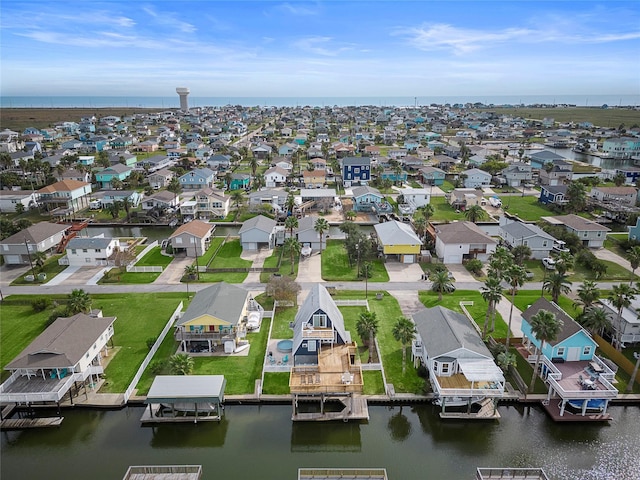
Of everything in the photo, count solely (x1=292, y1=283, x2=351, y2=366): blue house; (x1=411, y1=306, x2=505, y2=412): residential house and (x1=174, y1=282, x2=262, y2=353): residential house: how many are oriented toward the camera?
3

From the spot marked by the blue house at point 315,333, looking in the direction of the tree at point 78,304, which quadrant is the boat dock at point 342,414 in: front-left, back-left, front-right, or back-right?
back-left

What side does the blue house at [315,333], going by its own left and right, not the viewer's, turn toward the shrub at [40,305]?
right

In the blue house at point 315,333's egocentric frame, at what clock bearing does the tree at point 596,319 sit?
The tree is roughly at 9 o'clock from the blue house.

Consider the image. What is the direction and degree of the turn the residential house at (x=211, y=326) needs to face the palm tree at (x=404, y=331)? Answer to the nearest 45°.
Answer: approximately 45° to its left

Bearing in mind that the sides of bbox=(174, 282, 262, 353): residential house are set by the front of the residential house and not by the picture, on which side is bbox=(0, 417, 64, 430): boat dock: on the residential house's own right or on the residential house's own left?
on the residential house's own right

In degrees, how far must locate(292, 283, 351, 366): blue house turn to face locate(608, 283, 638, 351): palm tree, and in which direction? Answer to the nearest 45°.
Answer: approximately 90° to its left

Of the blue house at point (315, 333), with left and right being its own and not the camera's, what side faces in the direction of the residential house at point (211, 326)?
left

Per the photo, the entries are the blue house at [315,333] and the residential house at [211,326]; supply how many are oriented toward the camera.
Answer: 2

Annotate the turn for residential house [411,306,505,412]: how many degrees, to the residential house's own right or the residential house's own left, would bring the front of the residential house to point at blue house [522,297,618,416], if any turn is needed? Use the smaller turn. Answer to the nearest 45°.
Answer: approximately 90° to the residential house's own left
